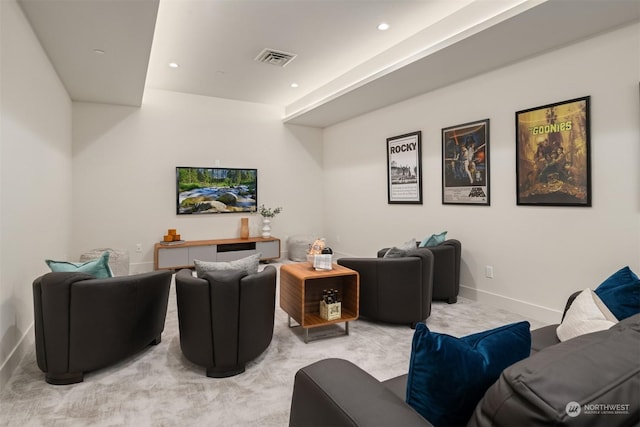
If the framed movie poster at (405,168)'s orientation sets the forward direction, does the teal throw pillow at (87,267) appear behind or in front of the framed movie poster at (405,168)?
in front

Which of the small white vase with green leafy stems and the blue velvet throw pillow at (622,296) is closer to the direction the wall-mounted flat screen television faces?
the blue velvet throw pillow

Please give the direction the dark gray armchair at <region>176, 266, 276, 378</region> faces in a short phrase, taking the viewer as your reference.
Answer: facing away from the viewer

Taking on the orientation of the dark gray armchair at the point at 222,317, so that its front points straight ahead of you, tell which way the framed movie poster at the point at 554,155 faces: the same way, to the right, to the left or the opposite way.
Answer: to the left

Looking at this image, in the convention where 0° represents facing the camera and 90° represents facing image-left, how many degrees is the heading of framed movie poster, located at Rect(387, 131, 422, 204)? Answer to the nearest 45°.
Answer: approximately 45°

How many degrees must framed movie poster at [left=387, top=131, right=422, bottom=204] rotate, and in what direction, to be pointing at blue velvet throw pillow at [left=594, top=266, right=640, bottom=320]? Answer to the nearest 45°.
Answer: approximately 45° to its left

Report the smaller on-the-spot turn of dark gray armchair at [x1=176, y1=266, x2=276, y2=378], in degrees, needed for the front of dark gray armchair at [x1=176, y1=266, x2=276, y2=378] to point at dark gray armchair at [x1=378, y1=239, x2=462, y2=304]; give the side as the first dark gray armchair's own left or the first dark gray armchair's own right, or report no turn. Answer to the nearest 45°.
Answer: approximately 90° to the first dark gray armchair's own right

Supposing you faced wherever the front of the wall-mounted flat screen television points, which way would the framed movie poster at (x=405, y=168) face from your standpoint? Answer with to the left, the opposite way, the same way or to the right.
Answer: to the right

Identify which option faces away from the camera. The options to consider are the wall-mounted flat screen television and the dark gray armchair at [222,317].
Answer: the dark gray armchair

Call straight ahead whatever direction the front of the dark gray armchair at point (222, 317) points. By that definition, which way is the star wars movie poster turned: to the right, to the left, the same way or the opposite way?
to the left

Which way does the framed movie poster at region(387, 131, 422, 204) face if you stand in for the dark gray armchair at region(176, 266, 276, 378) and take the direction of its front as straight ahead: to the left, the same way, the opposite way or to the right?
to the left

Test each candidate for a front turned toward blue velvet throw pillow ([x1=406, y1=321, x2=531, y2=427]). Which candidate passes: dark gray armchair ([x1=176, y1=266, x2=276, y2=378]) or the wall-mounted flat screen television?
the wall-mounted flat screen television

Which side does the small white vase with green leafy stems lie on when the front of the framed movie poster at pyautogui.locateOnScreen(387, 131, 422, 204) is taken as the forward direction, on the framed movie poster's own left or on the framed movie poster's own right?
on the framed movie poster's own right

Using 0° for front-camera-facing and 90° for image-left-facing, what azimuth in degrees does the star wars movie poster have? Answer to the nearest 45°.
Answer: approximately 45°

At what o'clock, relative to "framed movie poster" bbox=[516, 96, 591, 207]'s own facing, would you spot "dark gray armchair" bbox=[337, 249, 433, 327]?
The dark gray armchair is roughly at 12 o'clock from the framed movie poster.
